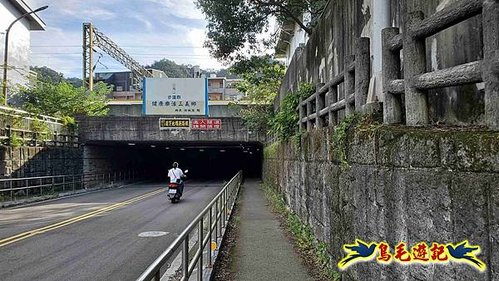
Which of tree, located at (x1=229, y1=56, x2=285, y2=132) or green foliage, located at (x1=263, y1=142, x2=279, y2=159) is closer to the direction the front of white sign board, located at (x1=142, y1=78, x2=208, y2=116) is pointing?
the green foliage

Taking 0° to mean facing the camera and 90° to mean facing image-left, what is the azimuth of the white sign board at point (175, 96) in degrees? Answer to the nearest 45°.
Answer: approximately 0°

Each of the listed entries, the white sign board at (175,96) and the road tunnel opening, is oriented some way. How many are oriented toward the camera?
2

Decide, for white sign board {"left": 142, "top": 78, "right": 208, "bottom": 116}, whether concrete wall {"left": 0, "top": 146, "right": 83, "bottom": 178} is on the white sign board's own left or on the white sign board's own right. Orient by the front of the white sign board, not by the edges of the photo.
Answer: on the white sign board's own right

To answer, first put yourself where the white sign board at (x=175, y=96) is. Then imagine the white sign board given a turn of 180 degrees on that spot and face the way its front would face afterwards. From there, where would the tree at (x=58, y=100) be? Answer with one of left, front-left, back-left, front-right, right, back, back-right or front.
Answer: left

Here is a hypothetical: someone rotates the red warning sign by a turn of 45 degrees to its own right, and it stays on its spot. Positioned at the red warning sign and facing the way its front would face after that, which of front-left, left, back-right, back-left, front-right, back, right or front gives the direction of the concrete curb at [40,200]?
front

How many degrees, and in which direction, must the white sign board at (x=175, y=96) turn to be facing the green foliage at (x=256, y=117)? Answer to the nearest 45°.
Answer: approximately 45° to its left

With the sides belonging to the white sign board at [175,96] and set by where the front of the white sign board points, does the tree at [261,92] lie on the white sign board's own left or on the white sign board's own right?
on the white sign board's own left

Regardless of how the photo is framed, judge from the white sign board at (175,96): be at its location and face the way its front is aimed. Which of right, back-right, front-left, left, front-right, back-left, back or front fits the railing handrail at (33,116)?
front-right

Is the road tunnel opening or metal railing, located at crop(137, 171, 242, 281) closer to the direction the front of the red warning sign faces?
the metal railing
